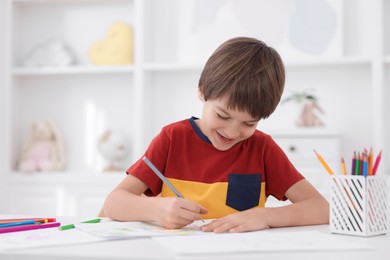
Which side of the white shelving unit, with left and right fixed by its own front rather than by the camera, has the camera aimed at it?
front

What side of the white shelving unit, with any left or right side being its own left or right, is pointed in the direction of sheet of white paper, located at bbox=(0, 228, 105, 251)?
front

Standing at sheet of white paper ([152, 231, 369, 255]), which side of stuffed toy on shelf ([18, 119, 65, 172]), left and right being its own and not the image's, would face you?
front

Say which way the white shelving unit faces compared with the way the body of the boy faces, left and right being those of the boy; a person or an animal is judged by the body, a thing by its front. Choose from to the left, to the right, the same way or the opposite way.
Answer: the same way

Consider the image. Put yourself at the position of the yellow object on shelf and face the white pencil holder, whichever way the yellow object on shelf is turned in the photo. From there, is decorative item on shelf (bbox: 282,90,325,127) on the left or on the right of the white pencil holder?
left

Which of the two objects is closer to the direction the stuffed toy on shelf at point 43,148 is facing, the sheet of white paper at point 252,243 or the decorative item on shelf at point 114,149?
the sheet of white paper

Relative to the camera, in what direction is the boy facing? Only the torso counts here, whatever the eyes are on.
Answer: toward the camera

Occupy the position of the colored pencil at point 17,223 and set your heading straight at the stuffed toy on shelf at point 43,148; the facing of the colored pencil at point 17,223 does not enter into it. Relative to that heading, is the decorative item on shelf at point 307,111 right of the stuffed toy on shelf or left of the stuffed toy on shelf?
right

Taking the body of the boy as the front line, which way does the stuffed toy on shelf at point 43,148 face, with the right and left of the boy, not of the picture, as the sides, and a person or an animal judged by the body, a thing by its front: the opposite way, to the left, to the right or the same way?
the same way

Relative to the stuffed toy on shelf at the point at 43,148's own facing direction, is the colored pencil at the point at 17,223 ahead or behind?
ahead

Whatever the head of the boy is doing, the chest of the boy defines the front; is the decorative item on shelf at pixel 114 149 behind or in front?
behind

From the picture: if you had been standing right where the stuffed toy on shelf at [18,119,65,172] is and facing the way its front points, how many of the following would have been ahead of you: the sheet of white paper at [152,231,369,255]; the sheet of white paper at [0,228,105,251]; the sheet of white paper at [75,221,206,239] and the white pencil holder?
4

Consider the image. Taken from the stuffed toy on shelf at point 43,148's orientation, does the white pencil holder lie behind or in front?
in front

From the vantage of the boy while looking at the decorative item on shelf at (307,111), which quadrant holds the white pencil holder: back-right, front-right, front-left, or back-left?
back-right

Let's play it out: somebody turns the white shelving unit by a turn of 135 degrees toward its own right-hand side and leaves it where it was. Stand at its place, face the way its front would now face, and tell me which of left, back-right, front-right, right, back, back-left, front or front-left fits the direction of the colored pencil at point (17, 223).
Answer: back-left

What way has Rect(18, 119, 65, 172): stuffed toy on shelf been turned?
toward the camera

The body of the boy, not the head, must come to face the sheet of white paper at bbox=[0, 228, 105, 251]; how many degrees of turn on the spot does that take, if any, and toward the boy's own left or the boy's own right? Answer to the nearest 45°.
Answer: approximately 45° to the boy's own right
